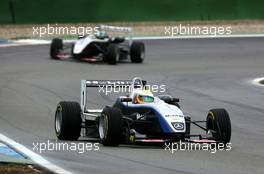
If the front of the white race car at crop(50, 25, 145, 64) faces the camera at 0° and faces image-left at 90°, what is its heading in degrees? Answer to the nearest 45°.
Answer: approximately 45°

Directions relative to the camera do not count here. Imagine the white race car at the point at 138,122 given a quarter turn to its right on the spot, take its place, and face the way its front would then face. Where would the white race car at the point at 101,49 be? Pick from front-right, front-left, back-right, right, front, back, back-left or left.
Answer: back-right

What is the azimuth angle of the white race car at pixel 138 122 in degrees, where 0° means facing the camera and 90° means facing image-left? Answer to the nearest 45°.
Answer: approximately 315°
